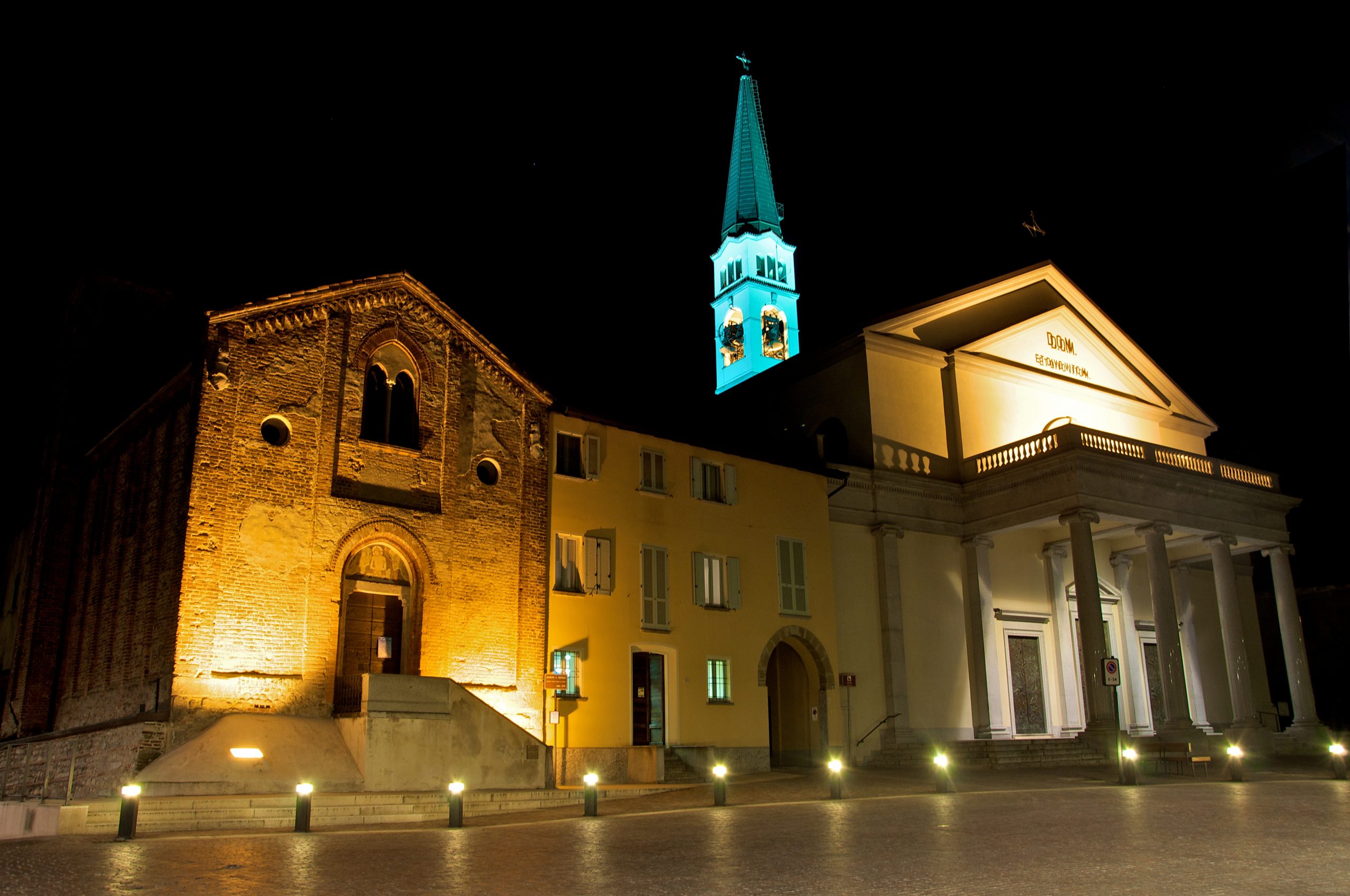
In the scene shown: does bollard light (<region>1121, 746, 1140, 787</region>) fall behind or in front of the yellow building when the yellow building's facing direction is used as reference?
in front

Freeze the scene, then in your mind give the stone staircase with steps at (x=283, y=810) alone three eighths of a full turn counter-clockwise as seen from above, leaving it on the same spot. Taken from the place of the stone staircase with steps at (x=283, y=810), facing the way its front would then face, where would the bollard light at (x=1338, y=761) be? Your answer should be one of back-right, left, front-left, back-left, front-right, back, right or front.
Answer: front-right

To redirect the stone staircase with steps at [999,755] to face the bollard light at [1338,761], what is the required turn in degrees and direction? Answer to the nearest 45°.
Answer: approximately 45° to its left

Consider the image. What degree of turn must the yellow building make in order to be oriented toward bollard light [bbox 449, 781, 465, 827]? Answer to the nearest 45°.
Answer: approximately 45° to its right

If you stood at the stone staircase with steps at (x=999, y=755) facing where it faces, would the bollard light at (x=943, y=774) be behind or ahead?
ahead

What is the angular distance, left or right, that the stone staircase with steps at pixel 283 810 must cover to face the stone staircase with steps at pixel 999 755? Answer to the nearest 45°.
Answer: approximately 135° to its left

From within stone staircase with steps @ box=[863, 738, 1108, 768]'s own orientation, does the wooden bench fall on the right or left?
on its left

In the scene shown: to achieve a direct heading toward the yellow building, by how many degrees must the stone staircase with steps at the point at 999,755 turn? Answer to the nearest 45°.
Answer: approximately 45° to its right

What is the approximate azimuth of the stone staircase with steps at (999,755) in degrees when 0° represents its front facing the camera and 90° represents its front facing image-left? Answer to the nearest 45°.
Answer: approximately 0°

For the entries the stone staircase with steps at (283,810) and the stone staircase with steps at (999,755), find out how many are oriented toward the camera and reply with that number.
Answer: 2

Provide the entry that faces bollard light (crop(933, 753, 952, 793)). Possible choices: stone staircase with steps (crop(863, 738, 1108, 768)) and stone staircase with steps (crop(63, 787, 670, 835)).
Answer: stone staircase with steps (crop(863, 738, 1108, 768))
